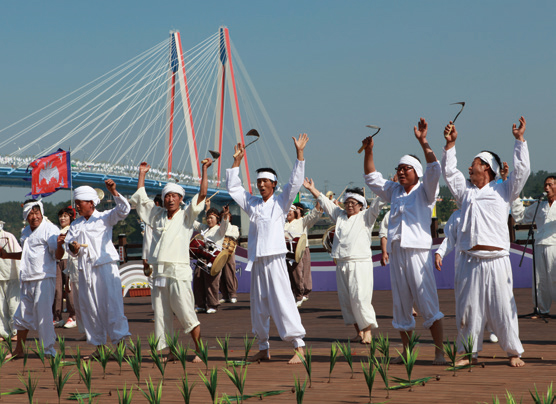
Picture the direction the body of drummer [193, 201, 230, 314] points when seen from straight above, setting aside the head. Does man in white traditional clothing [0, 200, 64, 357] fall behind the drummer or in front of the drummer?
in front

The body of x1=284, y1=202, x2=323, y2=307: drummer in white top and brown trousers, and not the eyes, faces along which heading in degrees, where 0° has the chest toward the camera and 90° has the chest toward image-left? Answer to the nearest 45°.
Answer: approximately 45°

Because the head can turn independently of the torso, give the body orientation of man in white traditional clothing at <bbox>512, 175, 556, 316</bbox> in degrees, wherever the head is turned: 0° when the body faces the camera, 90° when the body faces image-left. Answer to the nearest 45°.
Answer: approximately 45°

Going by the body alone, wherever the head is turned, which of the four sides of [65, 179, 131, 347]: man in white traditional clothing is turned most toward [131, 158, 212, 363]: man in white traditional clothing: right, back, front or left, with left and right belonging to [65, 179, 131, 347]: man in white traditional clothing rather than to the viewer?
left

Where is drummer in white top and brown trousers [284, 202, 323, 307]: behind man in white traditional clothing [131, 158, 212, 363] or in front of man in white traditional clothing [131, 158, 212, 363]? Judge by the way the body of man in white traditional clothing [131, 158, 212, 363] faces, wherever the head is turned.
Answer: behind

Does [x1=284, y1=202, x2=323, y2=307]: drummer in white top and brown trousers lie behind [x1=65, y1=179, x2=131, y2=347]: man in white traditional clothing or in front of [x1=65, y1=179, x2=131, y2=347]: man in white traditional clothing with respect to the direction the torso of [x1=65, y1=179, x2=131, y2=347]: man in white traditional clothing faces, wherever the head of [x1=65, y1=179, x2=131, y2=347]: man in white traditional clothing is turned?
behind

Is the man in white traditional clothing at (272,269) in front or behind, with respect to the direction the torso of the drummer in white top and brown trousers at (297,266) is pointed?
in front

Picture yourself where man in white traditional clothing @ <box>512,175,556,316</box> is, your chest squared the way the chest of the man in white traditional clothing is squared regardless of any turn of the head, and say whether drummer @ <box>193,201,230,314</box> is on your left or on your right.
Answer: on your right

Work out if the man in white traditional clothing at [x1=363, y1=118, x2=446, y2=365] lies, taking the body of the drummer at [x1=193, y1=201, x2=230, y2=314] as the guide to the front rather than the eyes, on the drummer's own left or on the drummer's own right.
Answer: on the drummer's own left
